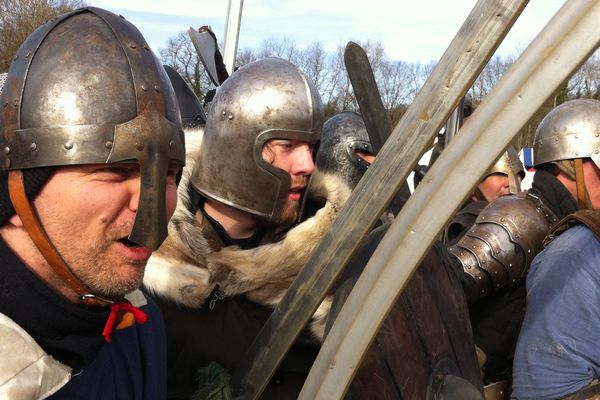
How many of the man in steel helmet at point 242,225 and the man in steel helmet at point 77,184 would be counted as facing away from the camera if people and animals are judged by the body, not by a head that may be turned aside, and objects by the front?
0

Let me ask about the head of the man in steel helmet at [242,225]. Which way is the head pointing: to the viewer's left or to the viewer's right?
to the viewer's right

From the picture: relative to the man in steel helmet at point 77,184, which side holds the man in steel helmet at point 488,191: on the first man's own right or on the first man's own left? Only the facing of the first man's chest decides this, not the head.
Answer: on the first man's own left

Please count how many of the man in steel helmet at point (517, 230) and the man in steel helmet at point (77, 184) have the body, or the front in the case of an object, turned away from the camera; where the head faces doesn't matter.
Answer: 0

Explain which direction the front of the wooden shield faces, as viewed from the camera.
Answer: facing the viewer and to the right of the viewer

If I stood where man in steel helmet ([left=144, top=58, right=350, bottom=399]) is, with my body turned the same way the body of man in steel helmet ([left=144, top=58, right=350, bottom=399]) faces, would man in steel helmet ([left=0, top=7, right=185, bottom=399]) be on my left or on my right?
on my right

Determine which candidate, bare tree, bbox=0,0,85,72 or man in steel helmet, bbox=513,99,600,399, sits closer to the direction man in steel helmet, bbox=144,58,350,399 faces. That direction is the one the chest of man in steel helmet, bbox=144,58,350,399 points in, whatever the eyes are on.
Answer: the man in steel helmet

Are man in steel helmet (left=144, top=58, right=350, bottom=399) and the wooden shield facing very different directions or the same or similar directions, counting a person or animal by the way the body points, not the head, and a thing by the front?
same or similar directions

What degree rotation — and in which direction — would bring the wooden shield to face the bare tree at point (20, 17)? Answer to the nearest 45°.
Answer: approximately 180°
